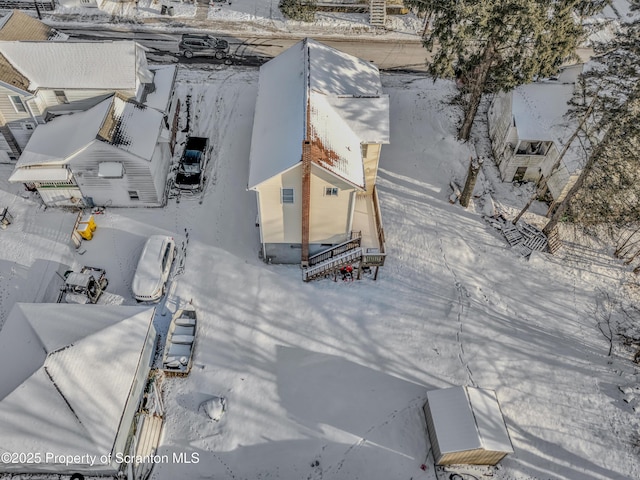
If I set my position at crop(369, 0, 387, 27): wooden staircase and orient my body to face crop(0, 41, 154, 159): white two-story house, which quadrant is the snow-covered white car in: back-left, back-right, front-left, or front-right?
front-left

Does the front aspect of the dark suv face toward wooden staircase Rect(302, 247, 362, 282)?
no

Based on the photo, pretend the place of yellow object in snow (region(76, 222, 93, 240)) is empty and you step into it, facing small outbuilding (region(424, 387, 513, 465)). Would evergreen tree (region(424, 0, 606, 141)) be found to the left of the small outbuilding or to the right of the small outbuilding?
left

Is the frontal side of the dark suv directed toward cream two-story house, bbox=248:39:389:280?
no

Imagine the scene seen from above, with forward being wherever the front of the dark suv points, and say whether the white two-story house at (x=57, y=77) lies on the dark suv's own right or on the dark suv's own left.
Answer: on the dark suv's own right
